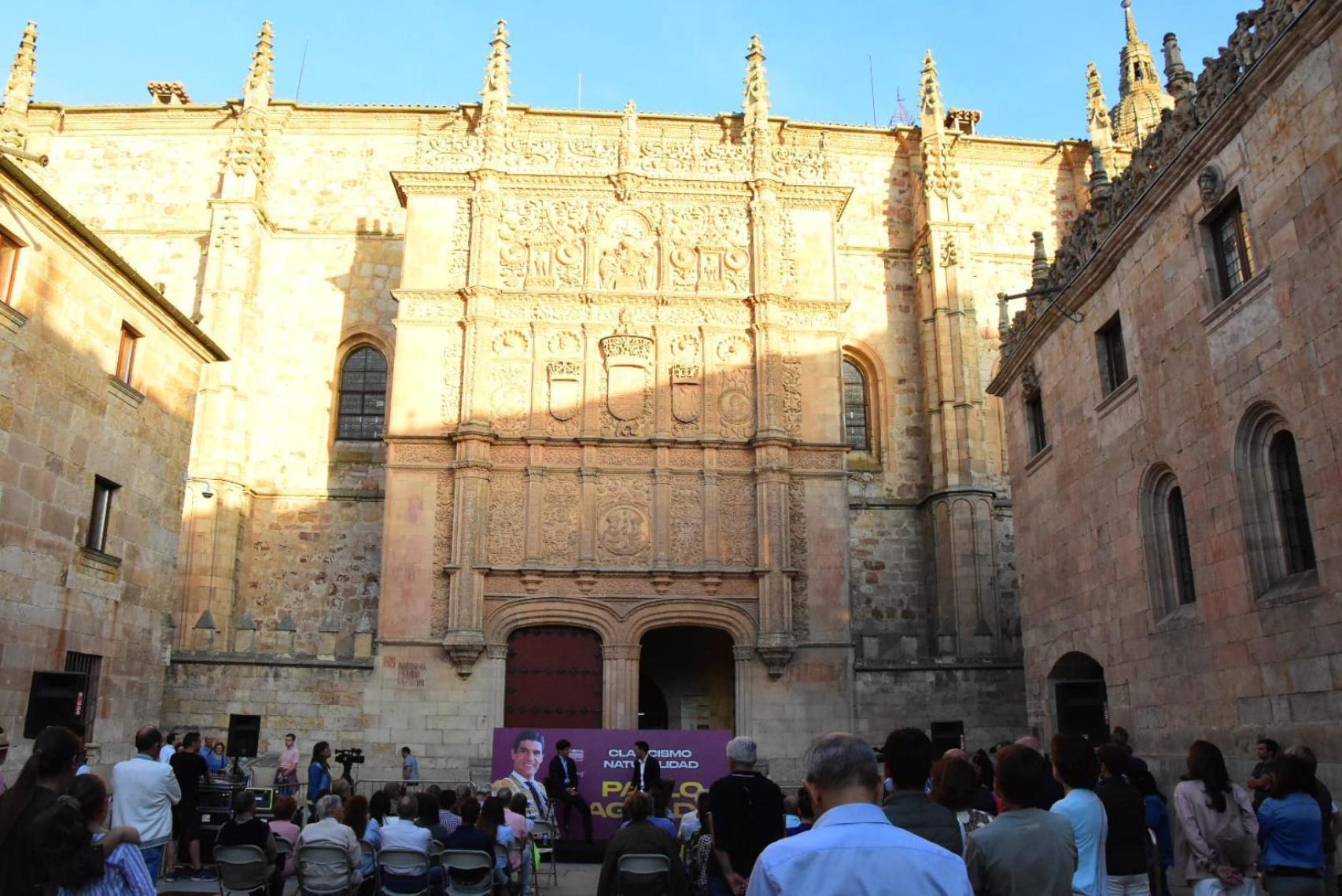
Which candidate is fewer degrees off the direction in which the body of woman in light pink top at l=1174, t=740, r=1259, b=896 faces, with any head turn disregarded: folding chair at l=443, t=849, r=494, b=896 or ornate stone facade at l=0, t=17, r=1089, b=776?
the ornate stone facade

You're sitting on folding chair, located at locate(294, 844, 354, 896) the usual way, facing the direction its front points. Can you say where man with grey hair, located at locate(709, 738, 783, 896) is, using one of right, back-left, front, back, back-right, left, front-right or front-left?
back-right

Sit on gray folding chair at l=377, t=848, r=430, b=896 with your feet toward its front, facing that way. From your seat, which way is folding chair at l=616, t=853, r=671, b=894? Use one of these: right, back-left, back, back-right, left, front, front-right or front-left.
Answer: back-right

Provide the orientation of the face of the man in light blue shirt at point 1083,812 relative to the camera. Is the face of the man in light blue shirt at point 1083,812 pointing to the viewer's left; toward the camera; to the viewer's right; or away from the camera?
away from the camera

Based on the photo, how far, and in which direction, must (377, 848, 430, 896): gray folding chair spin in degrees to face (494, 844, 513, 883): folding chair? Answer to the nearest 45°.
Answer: approximately 45° to its right

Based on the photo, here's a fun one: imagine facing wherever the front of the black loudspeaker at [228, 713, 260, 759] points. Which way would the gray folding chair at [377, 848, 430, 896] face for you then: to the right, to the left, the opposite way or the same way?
the opposite way

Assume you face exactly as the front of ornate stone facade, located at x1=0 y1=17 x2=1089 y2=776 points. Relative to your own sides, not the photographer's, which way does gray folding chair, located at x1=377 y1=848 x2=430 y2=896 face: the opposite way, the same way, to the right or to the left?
the opposite way

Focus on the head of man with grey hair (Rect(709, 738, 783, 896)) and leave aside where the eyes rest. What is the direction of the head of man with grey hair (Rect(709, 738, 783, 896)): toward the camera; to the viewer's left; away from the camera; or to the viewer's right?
away from the camera

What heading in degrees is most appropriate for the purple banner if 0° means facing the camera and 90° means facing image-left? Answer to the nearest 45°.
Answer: approximately 0°

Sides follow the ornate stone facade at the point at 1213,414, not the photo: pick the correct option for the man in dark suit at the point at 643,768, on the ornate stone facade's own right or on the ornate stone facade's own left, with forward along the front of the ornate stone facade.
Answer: on the ornate stone facade's own right

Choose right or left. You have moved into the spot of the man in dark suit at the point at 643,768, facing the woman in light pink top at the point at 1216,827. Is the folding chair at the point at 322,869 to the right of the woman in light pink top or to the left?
right

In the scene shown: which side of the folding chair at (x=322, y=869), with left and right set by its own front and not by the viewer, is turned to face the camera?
back

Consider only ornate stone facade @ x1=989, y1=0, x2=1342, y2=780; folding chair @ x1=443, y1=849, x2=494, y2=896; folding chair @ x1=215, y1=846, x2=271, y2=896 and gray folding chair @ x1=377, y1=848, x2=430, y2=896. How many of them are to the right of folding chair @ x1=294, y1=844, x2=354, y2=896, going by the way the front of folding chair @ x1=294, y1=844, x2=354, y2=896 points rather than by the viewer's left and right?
3

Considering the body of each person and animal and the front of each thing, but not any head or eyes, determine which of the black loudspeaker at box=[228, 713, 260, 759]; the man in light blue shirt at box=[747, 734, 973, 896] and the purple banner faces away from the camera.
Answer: the man in light blue shirt

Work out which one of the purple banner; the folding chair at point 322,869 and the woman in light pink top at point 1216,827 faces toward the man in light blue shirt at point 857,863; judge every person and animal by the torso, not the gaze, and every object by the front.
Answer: the purple banner

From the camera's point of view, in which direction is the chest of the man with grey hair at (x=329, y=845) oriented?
away from the camera

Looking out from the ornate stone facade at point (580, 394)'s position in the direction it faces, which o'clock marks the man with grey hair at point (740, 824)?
The man with grey hair is roughly at 12 o'clock from the ornate stone facade.
